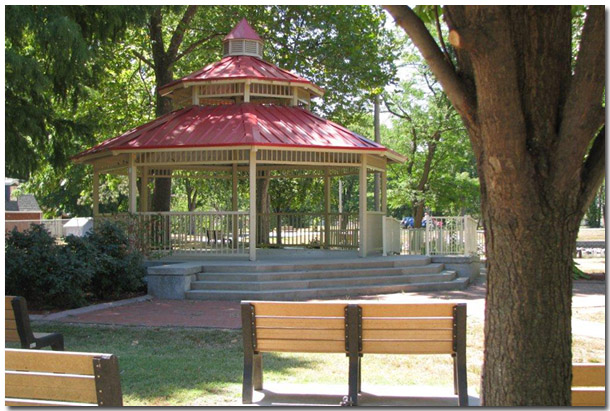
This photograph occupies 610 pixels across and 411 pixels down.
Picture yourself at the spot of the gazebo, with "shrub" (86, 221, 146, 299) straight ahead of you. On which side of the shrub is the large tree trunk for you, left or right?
left

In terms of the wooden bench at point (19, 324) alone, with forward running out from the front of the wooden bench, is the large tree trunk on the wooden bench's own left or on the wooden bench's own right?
on the wooden bench's own right

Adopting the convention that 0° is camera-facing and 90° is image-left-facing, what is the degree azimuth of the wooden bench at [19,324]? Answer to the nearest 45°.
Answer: approximately 225°

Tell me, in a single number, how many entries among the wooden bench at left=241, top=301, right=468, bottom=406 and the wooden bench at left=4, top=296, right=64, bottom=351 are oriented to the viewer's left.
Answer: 0

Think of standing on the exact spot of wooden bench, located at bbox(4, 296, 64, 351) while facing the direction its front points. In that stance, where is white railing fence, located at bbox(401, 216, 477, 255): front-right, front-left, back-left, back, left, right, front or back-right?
front

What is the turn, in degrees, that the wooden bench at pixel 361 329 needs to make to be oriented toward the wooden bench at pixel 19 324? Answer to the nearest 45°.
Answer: approximately 90° to its left

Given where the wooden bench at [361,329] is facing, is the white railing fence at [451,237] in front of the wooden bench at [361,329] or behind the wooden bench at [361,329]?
in front

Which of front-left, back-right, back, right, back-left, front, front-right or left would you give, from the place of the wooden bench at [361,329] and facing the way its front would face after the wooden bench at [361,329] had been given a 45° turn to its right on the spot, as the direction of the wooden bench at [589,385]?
right

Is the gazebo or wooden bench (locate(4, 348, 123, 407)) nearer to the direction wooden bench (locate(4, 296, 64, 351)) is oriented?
the gazebo

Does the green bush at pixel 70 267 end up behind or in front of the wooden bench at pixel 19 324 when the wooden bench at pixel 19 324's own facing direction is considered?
in front

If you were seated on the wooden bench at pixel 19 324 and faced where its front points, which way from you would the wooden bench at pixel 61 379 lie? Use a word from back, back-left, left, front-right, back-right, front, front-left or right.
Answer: back-right

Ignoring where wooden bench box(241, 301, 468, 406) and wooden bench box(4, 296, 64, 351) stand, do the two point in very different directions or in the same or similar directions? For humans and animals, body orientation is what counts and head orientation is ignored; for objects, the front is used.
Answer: same or similar directions

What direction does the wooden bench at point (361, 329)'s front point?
away from the camera

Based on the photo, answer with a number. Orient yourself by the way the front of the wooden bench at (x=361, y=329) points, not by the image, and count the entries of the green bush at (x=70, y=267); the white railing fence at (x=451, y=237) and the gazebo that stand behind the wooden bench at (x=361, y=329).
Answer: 0

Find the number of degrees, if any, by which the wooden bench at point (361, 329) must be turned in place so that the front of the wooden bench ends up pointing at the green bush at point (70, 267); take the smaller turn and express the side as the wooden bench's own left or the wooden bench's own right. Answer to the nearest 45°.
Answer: approximately 45° to the wooden bench's own left
